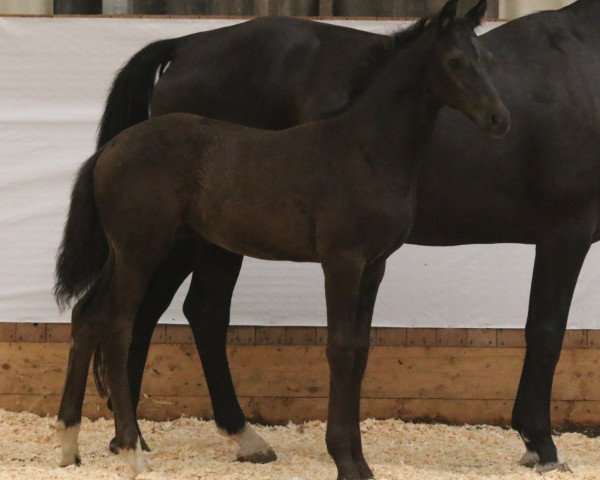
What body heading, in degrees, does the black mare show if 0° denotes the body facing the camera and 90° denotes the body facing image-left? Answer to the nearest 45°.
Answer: approximately 270°

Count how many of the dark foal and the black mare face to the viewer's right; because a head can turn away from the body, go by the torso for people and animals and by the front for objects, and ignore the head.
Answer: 2

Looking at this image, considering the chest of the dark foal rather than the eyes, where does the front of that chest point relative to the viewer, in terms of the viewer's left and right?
facing to the right of the viewer
